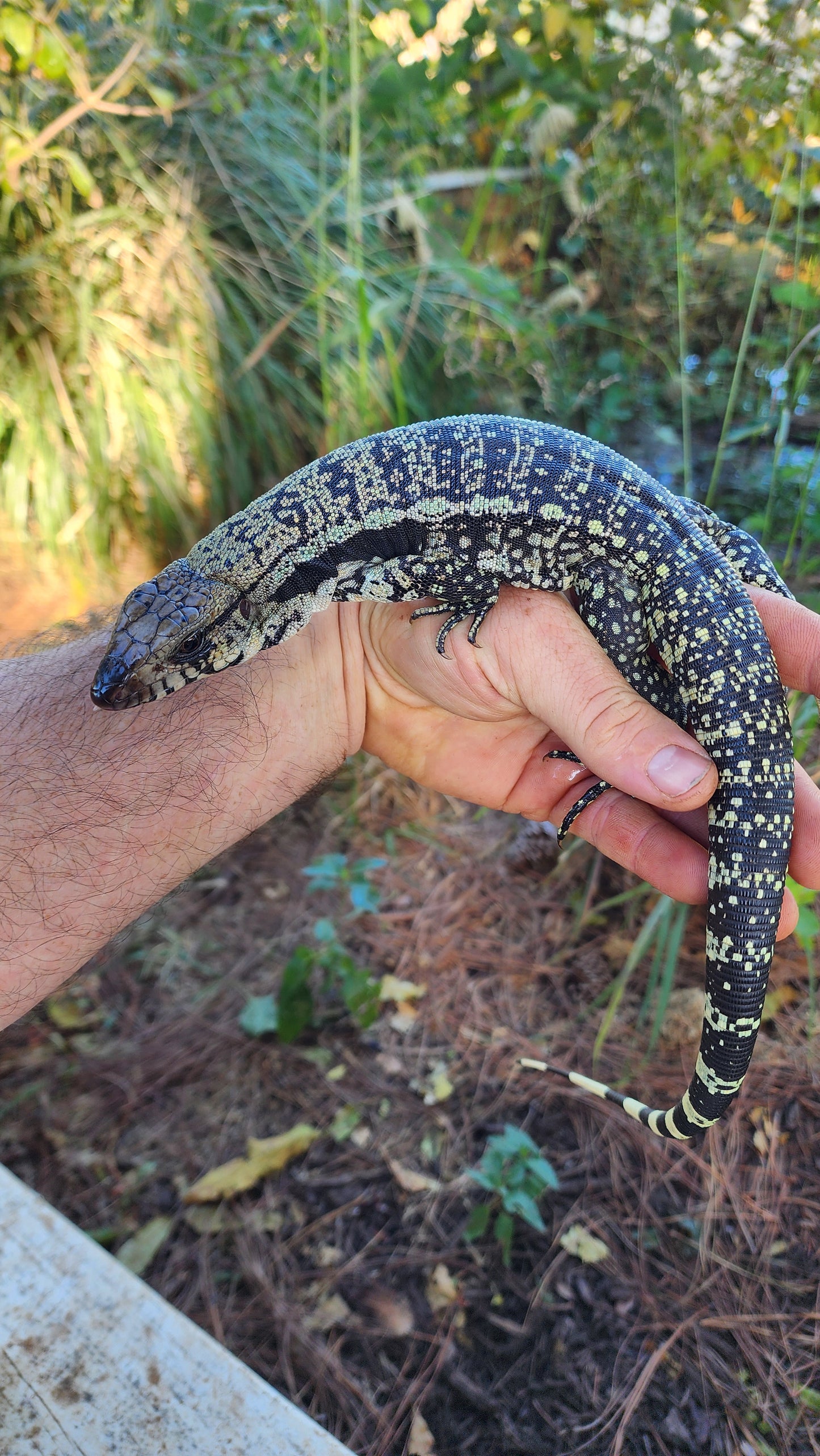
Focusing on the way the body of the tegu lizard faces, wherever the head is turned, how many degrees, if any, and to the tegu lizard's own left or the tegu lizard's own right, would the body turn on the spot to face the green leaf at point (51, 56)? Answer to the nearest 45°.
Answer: approximately 45° to the tegu lizard's own right

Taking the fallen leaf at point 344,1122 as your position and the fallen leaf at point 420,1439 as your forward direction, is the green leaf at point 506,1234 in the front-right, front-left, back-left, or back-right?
front-left

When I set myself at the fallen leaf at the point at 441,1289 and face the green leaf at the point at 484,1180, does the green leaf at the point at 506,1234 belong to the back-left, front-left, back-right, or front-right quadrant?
front-right

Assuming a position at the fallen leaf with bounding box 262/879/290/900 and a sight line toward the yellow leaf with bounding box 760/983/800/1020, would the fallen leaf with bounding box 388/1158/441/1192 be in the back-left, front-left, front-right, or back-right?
front-right

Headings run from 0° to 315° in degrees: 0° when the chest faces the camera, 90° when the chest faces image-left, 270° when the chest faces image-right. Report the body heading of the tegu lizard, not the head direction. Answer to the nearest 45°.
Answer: approximately 90°
